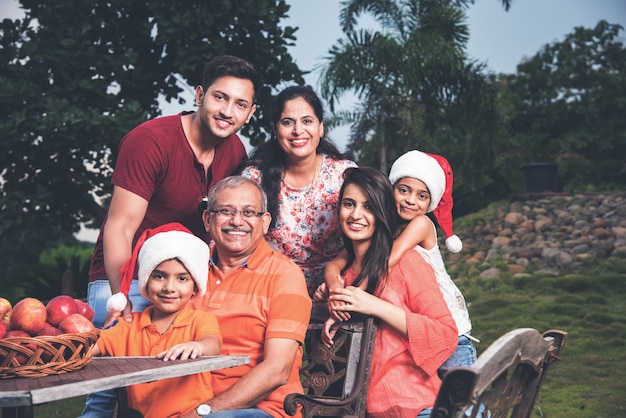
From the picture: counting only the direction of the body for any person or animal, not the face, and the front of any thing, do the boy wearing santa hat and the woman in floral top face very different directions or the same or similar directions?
same or similar directions

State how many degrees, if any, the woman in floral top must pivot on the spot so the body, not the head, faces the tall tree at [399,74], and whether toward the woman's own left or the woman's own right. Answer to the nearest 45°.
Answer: approximately 180°

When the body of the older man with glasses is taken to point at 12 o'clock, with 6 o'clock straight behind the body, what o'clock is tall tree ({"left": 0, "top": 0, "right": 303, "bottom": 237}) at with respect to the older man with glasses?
The tall tree is roughly at 4 o'clock from the older man with glasses.

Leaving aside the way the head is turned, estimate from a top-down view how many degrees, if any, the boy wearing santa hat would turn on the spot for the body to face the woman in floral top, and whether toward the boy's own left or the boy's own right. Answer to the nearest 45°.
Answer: approximately 135° to the boy's own left

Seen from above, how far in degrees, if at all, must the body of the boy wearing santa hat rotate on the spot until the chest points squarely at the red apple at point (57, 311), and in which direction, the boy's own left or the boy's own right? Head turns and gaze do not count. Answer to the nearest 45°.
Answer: approximately 45° to the boy's own right

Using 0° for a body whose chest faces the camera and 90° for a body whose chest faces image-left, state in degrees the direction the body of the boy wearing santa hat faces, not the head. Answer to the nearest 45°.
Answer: approximately 0°

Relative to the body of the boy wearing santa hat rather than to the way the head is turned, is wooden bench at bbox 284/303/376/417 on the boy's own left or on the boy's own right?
on the boy's own left

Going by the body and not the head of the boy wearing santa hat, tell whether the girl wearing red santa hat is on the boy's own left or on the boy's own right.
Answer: on the boy's own left

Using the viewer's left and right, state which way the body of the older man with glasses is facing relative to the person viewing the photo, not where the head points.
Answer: facing the viewer and to the left of the viewer

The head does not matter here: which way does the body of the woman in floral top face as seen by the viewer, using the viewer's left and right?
facing the viewer

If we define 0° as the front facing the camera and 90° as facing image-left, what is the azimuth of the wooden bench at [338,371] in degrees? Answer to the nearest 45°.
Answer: approximately 45°

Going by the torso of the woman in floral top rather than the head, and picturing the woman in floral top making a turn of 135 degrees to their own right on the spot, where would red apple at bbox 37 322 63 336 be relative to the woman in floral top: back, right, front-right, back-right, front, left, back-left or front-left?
left

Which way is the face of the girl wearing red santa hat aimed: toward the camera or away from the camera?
toward the camera

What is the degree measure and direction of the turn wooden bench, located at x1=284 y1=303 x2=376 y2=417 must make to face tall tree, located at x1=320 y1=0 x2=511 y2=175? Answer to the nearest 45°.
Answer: approximately 135° to its right

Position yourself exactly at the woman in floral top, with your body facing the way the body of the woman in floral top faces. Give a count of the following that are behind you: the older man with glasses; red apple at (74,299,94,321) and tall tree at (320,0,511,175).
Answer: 1

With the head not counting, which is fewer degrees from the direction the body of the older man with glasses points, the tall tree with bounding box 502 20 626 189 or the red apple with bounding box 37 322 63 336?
the red apple
